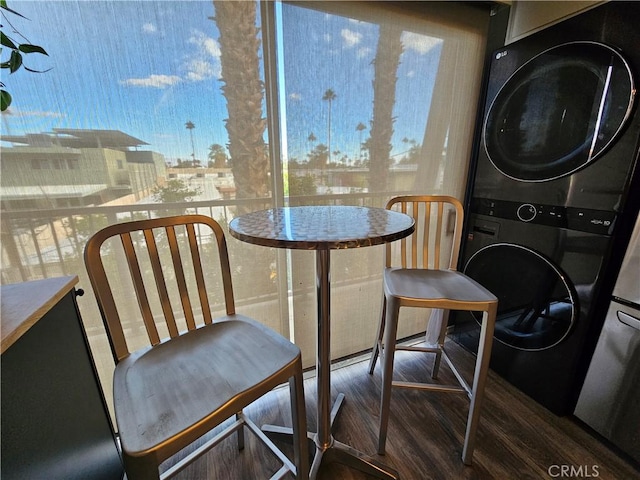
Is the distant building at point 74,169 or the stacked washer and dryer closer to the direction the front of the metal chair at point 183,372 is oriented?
the stacked washer and dryer

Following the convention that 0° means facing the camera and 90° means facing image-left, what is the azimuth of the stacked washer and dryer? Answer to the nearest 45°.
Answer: approximately 45°

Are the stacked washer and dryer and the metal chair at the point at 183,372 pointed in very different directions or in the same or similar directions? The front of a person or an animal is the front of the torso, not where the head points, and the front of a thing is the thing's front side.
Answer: very different directions
